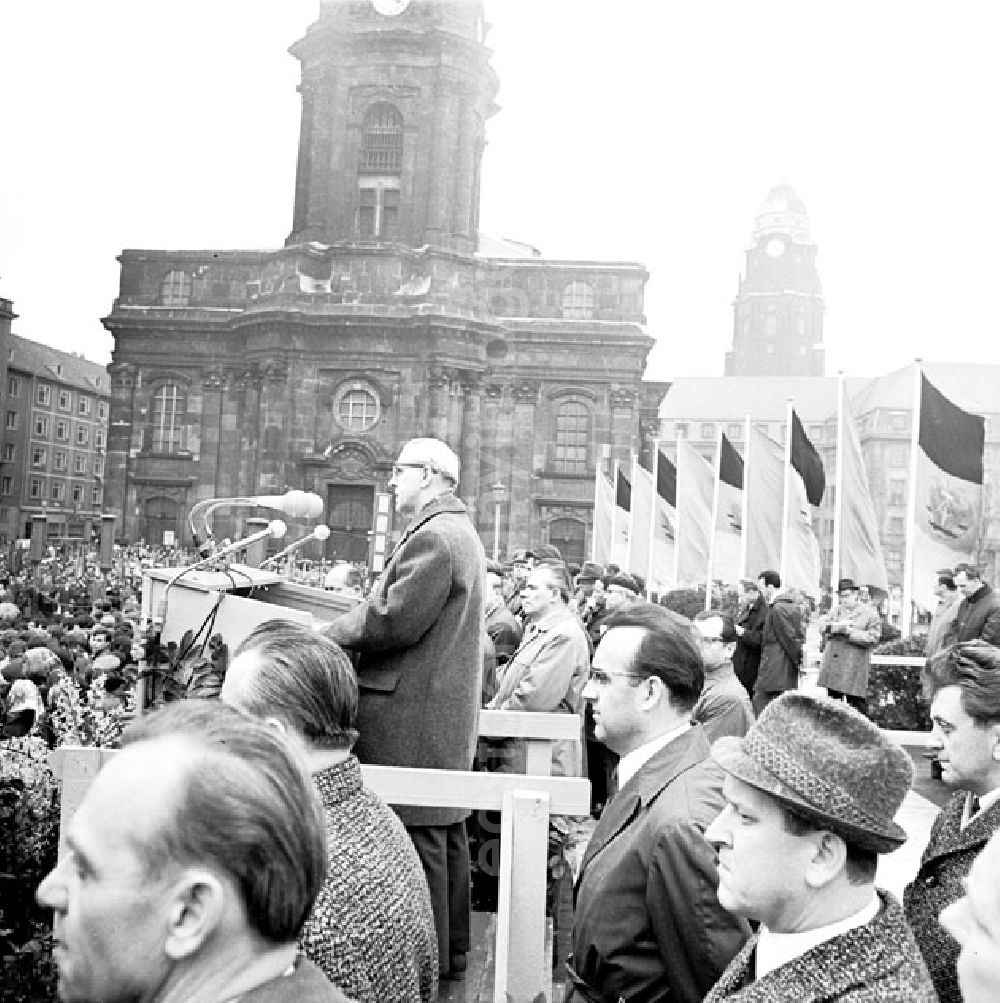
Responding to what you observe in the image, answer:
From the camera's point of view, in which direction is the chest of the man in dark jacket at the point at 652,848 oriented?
to the viewer's left

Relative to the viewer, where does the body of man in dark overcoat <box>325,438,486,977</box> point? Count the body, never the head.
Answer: to the viewer's left

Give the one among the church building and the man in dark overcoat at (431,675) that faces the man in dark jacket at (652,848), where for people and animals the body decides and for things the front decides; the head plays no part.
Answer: the church building

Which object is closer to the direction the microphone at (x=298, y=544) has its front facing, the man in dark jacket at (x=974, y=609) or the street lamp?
the man in dark jacket

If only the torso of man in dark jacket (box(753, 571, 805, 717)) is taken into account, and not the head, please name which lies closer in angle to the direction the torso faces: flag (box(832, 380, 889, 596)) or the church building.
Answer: the church building

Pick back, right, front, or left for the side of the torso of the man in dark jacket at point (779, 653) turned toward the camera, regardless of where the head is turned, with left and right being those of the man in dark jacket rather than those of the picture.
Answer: left

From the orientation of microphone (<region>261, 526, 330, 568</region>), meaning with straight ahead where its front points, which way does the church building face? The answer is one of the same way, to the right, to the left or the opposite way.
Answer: to the right

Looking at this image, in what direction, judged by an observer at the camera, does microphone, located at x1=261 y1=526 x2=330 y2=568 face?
facing to the right of the viewer

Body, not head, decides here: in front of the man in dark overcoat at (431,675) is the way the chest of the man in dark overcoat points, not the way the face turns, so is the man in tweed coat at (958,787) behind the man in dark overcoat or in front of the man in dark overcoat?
behind

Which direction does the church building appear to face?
toward the camera

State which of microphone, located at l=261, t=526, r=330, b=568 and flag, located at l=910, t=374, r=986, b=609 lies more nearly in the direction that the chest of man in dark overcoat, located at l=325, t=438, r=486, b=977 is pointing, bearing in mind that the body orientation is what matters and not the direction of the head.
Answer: the microphone

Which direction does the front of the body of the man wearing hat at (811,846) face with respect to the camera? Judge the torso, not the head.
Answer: to the viewer's left

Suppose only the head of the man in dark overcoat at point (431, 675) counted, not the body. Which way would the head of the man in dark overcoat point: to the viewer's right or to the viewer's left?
to the viewer's left

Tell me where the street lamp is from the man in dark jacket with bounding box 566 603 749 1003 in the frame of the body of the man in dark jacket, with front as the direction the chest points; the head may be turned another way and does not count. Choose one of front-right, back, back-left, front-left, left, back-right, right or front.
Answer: right
